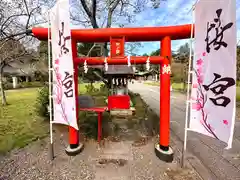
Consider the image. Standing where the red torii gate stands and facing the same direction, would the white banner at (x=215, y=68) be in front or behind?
in front

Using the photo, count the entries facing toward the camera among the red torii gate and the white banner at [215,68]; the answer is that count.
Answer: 2

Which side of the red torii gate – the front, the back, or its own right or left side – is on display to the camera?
front

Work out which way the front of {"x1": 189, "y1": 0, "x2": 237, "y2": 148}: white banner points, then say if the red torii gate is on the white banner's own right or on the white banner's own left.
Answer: on the white banner's own right

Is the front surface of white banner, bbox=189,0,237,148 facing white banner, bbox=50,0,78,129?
no

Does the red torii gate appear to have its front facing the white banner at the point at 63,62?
no
